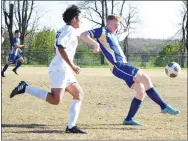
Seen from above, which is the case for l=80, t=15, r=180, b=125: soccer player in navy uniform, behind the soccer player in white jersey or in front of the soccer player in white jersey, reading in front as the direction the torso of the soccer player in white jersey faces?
in front

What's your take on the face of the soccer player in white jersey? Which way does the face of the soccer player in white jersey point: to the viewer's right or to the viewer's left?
to the viewer's right

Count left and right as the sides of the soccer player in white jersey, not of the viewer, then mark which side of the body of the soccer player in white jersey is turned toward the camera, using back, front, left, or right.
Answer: right
